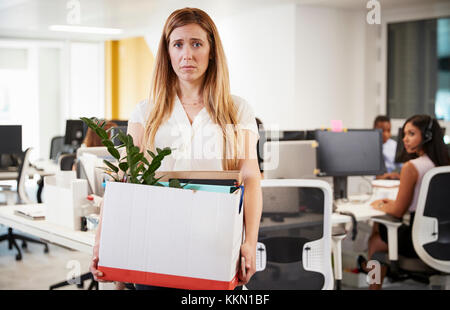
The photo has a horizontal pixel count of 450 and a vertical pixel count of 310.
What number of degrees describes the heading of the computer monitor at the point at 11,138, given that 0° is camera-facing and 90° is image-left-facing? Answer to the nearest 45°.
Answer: approximately 0°

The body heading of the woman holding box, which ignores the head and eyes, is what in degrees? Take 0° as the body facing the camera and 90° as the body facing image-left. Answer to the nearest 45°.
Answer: approximately 0°

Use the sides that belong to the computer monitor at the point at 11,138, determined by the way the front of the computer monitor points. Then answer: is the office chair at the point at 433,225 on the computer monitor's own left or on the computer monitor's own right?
on the computer monitor's own left

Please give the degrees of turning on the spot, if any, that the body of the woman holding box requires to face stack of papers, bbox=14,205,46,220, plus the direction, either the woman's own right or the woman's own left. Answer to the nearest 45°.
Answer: approximately 135° to the woman's own right

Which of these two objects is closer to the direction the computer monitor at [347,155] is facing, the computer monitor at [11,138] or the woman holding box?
the woman holding box

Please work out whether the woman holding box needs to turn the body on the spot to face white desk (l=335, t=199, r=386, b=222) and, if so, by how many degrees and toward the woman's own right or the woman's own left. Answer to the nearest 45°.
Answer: approximately 135° to the woman's own left
